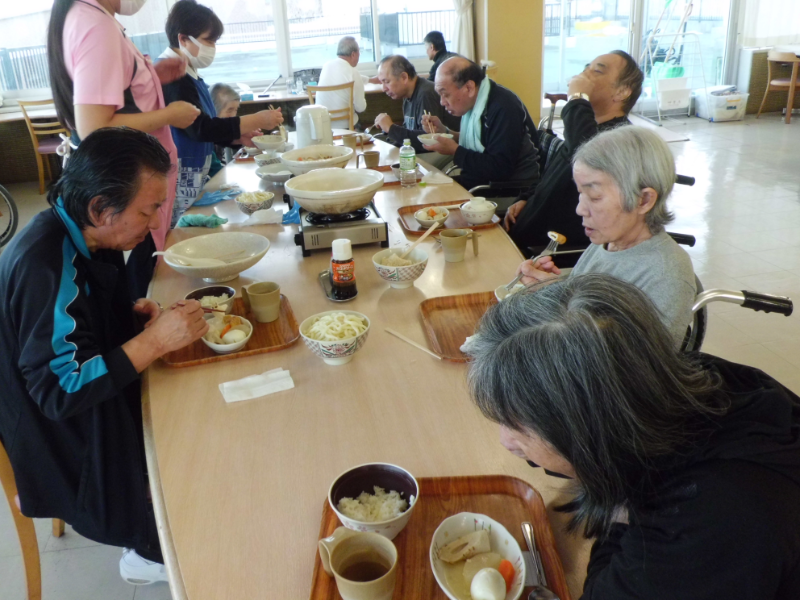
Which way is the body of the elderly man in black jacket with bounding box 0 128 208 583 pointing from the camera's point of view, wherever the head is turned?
to the viewer's right

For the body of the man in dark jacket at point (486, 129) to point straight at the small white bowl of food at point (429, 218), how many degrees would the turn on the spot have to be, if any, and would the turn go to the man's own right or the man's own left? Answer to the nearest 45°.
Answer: approximately 90° to the man's own left

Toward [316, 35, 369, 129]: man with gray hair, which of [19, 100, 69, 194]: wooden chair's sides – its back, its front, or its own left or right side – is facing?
right

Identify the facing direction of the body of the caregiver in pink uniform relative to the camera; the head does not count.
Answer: to the viewer's right

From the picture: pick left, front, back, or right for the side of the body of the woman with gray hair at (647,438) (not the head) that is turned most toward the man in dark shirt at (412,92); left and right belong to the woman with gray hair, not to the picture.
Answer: right

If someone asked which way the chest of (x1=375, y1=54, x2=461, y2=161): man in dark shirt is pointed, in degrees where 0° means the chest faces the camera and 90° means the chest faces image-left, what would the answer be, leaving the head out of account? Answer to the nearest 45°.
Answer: approximately 45°

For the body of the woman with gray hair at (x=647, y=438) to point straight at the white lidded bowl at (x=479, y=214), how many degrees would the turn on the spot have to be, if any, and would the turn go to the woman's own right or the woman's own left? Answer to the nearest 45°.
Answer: approximately 90° to the woman's own right

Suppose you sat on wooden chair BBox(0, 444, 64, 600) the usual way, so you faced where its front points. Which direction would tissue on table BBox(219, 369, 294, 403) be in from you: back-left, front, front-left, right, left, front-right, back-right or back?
front-right

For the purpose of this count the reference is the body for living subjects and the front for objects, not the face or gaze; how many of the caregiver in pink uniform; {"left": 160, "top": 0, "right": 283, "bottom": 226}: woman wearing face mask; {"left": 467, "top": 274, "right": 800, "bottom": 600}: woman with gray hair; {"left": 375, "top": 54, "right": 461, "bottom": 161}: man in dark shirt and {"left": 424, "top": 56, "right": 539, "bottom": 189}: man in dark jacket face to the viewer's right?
2

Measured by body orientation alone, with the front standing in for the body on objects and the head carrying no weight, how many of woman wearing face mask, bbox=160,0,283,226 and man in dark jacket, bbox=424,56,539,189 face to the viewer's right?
1

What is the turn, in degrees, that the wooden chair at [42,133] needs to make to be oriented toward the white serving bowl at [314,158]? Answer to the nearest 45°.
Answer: approximately 135° to its right

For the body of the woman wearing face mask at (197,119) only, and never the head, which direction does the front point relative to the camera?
to the viewer's right
